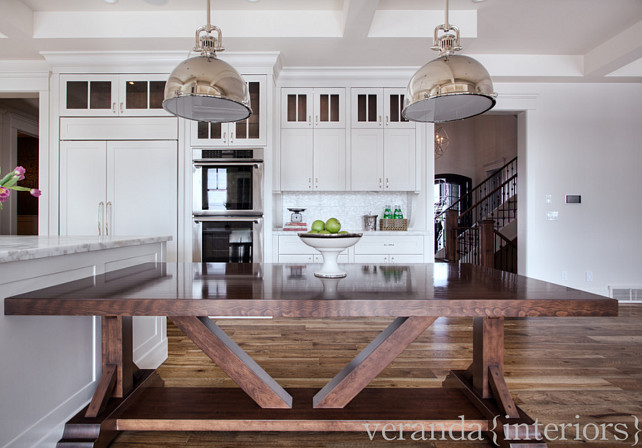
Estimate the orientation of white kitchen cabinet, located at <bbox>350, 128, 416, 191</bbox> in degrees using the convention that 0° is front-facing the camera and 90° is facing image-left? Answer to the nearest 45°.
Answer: approximately 0°

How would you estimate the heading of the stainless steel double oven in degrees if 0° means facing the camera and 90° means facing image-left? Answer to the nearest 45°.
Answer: approximately 0°

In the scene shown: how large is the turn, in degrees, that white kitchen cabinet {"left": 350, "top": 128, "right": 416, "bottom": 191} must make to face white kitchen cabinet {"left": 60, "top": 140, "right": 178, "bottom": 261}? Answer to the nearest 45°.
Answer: approximately 90° to its right

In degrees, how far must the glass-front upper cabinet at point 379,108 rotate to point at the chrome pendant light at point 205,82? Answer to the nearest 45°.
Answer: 0° — it already faces it

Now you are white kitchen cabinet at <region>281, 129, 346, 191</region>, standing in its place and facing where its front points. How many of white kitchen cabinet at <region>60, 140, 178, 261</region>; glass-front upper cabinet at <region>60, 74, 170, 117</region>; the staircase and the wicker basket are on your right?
2

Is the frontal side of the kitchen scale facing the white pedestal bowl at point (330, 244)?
yes
